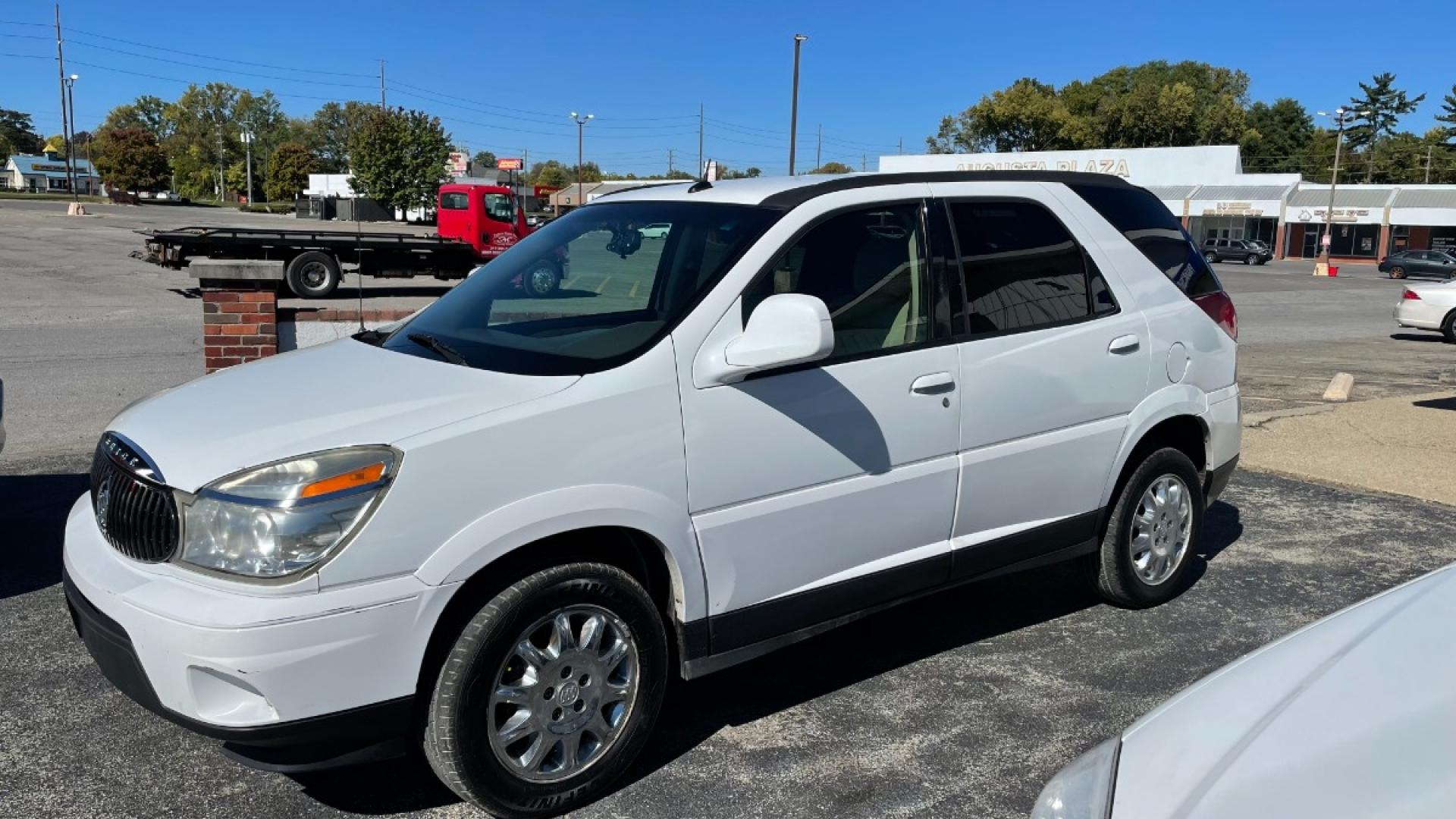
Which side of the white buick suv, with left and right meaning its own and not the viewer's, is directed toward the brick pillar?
right

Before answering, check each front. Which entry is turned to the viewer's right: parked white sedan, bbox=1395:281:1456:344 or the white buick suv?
the parked white sedan

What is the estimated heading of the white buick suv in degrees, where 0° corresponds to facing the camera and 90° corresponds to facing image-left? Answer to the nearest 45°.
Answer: approximately 45°

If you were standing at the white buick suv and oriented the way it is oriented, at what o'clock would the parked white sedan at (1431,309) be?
The parked white sedan is roughly at 6 o'clock from the white buick suv.

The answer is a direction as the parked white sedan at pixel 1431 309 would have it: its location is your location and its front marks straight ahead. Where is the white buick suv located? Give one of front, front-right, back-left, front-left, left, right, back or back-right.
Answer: right
